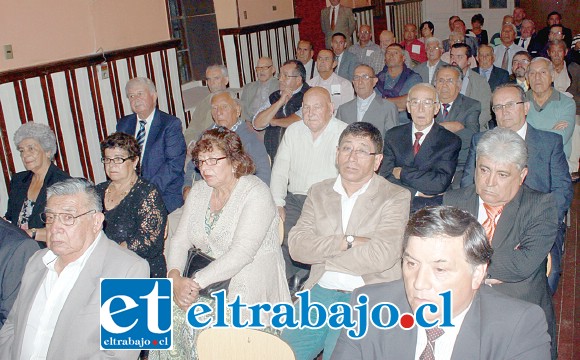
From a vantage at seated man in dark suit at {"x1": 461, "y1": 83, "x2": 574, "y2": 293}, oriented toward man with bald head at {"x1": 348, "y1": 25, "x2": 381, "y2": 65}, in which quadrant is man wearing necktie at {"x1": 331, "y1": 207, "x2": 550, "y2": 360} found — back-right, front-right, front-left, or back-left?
back-left

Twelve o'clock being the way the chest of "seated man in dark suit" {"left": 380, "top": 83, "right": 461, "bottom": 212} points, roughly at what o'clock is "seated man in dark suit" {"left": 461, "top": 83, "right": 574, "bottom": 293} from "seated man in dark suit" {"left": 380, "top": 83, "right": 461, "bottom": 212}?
"seated man in dark suit" {"left": 461, "top": 83, "right": 574, "bottom": 293} is roughly at 10 o'clock from "seated man in dark suit" {"left": 380, "top": 83, "right": 461, "bottom": 212}.

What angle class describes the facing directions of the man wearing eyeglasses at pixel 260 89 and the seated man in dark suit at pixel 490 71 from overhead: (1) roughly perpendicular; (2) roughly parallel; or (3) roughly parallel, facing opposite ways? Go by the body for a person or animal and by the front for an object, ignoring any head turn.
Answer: roughly parallel

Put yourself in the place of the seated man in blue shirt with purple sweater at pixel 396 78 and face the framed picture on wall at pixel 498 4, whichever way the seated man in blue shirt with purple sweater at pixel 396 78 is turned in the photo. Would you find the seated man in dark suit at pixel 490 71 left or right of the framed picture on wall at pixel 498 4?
right

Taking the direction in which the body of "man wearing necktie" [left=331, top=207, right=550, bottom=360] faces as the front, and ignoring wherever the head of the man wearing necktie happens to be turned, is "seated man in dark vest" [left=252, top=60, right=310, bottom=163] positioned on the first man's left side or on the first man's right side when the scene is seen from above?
on the first man's right side

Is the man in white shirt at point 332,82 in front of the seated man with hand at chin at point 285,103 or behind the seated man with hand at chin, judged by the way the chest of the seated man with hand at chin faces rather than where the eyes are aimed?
behind

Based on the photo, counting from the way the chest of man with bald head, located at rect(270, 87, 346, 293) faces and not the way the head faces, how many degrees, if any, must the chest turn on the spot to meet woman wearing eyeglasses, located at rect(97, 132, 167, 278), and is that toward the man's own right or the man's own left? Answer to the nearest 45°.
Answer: approximately 45° to the man's own right

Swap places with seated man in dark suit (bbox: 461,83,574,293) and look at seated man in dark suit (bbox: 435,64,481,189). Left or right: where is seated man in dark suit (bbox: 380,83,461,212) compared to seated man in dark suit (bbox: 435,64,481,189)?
left

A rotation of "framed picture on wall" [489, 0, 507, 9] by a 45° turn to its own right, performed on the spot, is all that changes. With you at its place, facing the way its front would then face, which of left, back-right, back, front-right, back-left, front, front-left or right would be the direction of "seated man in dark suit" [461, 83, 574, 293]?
front-left

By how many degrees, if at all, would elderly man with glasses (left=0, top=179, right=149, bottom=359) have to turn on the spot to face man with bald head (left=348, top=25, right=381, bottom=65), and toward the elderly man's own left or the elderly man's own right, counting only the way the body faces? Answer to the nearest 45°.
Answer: approximately 180°

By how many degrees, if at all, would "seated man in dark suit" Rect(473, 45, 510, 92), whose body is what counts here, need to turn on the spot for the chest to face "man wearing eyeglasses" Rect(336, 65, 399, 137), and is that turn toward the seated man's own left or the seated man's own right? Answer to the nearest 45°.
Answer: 0° — they already face them

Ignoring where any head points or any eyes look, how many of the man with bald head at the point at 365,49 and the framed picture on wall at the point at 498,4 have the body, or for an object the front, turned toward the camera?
2

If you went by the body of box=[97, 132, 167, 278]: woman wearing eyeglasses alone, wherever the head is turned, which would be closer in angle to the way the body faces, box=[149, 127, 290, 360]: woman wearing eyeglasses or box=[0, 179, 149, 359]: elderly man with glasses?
the elderly man with glasses

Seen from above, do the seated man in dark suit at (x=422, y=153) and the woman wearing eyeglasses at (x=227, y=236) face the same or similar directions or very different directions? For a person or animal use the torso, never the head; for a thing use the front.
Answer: same or similar directions

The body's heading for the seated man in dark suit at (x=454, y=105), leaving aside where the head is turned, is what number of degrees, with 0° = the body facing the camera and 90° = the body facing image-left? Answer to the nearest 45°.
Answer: approximately 45°
